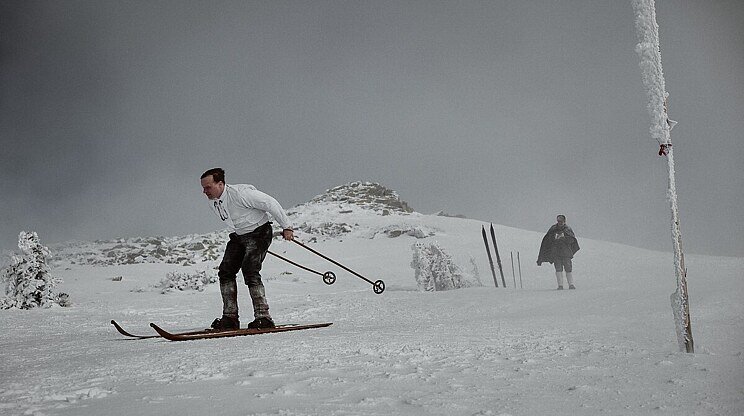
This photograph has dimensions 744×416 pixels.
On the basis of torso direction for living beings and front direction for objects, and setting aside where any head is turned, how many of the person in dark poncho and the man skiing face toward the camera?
1

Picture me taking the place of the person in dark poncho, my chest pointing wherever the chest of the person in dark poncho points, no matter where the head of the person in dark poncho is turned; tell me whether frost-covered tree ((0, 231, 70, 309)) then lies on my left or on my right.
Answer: on my right

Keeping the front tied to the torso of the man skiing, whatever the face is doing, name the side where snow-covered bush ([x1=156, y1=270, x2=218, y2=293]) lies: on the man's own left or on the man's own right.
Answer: on the man's own right

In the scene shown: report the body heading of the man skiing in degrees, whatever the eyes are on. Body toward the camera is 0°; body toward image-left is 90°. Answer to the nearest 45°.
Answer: approximately 90°

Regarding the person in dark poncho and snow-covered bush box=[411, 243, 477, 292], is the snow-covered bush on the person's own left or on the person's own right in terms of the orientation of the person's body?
on the person's own right

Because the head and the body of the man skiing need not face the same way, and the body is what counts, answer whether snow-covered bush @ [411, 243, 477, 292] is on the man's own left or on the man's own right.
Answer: on the man's own right

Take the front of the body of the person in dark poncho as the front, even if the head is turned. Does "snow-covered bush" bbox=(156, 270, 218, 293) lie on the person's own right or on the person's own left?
on the person's own right

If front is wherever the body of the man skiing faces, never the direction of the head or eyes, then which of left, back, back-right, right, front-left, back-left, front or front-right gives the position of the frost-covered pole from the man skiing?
back-left

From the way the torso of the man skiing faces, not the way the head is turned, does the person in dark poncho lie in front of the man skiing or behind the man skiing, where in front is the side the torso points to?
behind

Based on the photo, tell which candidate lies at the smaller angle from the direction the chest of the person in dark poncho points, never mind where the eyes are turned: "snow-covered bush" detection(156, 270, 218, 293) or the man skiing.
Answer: the man skiing
